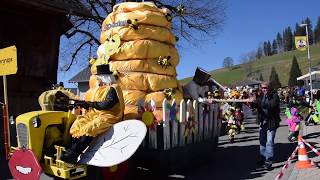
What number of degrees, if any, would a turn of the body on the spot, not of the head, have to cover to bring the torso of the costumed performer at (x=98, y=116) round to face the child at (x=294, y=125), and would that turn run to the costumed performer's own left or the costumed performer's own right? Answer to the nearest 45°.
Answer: approximately 135° to the costumed performer's own right

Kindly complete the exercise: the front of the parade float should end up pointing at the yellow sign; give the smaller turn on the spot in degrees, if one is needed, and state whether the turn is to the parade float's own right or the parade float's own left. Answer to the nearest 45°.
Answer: approximately 45° to the parade float's own right

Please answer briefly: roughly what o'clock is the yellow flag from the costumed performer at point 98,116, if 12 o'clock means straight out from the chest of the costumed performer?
The yellow flag is roughly at 4 o'clock from the costumed performer.

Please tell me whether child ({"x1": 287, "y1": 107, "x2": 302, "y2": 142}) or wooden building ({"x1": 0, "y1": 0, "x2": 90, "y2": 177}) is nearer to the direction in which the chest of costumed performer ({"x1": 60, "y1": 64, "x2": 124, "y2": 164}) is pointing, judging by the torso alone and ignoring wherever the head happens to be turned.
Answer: the wooden building

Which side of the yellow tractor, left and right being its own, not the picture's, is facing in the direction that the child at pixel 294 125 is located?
back

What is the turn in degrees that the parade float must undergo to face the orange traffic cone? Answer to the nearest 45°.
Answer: approximately 135° to its left

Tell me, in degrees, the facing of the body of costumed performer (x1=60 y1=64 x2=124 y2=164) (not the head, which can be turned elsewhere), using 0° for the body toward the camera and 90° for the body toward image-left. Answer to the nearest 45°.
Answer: approximately 90°

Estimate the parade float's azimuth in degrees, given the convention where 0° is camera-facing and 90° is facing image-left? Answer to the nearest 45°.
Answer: approximately 45°

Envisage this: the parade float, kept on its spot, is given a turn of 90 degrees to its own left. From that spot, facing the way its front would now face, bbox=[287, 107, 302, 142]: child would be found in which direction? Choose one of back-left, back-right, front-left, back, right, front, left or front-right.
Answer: left

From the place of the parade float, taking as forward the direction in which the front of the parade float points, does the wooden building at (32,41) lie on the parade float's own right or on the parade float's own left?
on the parade float's own right
